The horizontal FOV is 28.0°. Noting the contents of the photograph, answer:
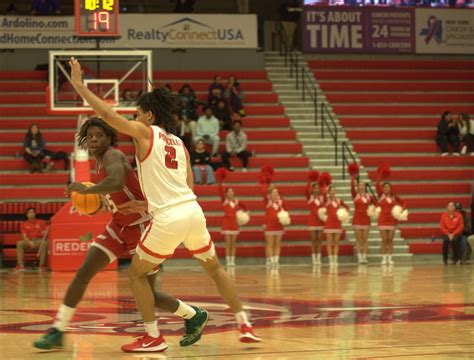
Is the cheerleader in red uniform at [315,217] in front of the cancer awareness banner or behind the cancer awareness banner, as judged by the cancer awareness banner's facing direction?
in front

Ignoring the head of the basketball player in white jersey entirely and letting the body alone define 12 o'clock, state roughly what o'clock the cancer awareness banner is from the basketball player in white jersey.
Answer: The cancer awareness banner is roughly at 2 o'clock from the basketball player in white jersey.

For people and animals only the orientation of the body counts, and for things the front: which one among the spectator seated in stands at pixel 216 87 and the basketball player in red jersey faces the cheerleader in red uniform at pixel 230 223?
the spectator seated in stands

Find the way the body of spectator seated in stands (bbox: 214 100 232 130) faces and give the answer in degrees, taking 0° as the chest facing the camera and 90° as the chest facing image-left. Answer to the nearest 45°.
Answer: approximately 0°

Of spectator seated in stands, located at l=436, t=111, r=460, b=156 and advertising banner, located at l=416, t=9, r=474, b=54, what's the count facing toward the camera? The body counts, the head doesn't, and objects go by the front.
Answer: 2

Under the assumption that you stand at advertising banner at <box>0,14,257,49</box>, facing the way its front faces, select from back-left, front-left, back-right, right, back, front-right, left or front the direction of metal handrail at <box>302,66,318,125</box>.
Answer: left

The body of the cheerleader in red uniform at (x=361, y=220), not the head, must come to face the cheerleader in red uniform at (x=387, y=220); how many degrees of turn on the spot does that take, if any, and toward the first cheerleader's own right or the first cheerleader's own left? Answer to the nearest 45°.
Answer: approximately 90° to the first cheerleader's own left

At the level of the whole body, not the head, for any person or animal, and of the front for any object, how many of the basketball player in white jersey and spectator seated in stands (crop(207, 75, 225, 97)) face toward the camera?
1

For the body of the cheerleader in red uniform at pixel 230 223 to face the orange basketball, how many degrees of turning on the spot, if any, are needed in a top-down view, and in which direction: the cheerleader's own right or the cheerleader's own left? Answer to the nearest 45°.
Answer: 0° — they already face it
